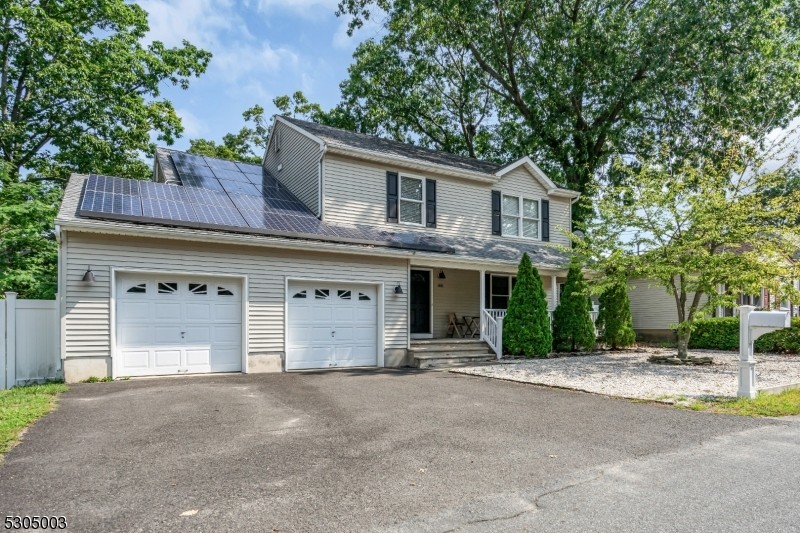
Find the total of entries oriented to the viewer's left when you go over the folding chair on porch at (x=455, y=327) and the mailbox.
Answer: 0

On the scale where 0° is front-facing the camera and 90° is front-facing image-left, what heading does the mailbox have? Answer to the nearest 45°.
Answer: approximately 315°

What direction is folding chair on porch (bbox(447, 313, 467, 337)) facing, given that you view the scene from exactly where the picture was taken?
facing the viewer and to the right of the viewer

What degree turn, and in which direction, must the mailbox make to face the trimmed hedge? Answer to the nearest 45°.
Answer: approximately 135° to its left

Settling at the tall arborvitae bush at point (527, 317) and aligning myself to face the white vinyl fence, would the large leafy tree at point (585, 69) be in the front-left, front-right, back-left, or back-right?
back-right
